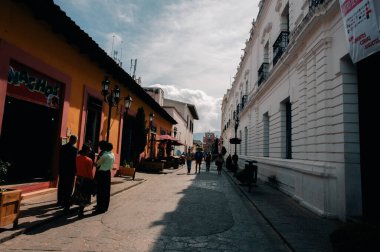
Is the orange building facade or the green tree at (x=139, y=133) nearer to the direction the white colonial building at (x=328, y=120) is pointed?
the orange building facade

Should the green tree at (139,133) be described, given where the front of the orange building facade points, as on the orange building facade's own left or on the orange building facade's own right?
on the orange building facade's own left

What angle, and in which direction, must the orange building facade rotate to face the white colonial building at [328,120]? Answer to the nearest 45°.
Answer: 0° — it already faces it

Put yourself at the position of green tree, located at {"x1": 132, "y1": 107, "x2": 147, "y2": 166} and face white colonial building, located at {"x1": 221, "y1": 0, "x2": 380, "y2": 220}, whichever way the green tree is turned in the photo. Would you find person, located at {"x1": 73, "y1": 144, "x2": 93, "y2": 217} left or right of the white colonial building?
right
